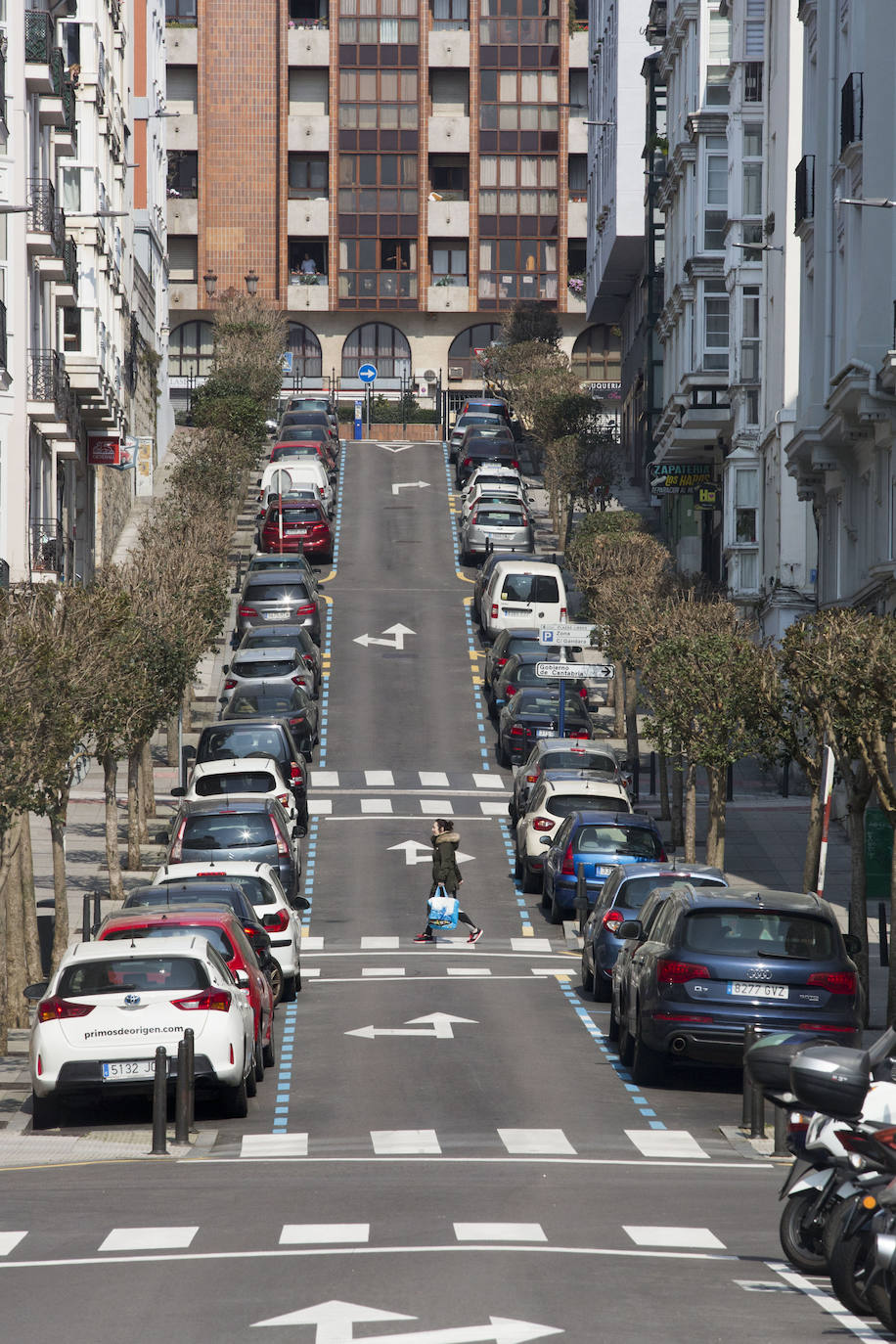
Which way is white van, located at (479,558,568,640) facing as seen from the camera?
away from the camera

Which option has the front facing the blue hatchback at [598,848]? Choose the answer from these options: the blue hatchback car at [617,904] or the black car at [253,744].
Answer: the blue hatchback car at [617,904]

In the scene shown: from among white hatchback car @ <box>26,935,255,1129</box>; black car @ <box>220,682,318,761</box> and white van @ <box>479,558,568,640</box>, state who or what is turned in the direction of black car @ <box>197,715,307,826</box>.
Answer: the white hatchback car

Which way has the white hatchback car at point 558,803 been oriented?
away from the camera

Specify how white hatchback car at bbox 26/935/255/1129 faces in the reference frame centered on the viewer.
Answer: facing away from the viewer

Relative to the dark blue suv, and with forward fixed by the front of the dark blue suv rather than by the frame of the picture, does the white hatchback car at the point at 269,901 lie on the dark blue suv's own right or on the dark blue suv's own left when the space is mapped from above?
on the dark blue suv's own left

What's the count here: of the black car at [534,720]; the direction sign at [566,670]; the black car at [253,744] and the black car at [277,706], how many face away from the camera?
3

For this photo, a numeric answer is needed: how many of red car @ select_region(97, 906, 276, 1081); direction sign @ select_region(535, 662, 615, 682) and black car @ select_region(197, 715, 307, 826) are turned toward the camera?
1

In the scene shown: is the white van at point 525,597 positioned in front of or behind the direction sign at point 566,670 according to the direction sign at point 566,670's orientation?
behind

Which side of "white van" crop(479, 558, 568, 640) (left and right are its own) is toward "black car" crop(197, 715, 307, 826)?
back

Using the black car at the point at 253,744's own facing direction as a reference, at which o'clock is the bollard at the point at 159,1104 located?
The bollard is roughly at 6 o'clock from the black car.
